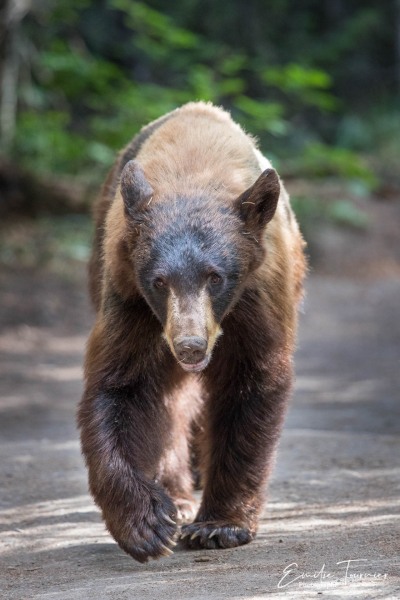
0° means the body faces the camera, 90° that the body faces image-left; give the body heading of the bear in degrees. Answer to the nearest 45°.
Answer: approximately 0°
